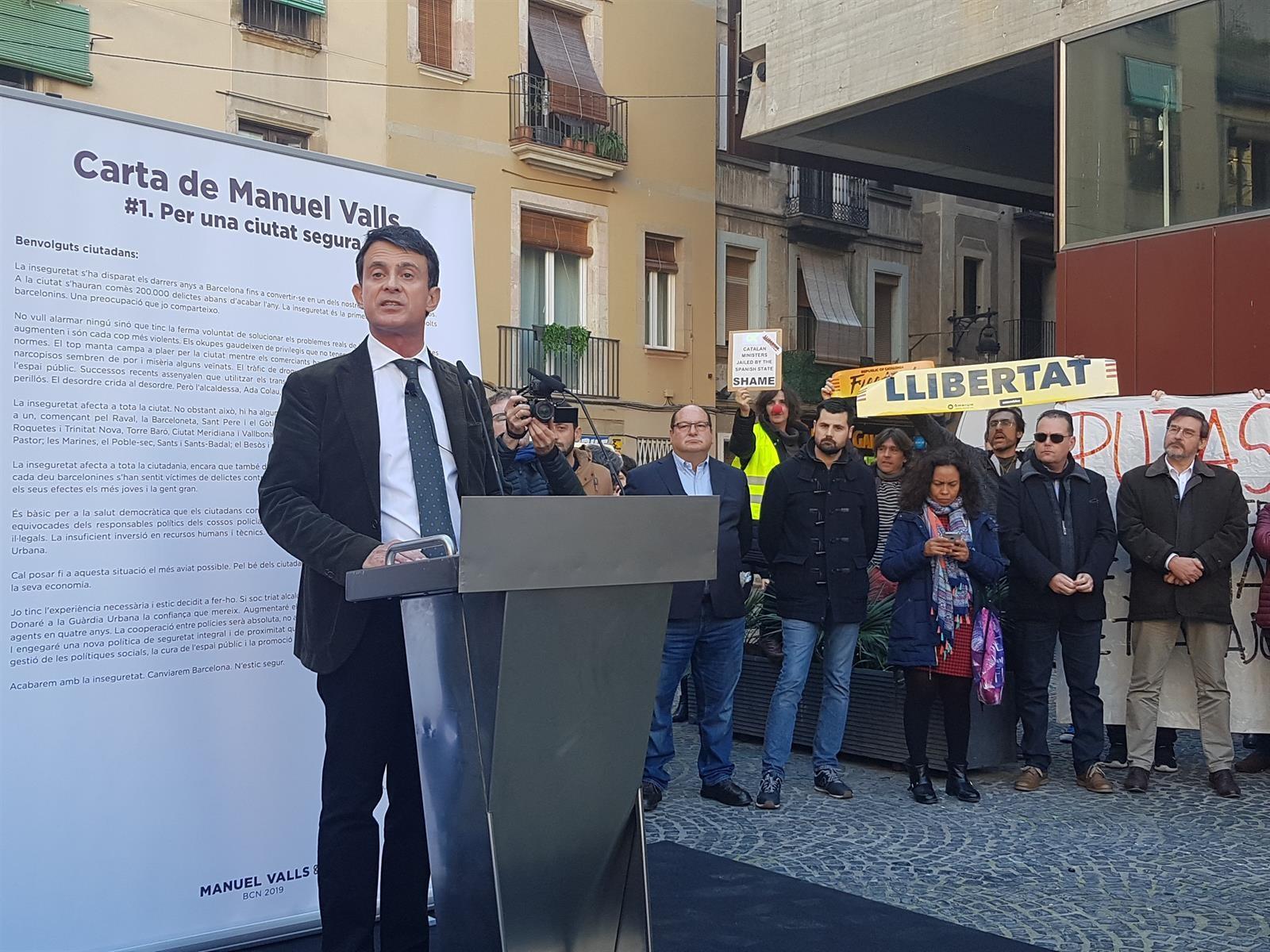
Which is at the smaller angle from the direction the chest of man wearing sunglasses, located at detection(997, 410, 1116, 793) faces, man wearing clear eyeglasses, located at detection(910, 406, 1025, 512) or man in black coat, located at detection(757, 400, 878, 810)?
the man in black coat

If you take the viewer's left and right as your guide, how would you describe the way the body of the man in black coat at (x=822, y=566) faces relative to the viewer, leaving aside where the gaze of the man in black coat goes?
facing the viewer

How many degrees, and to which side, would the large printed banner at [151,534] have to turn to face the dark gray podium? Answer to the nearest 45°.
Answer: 0° — it already faces it

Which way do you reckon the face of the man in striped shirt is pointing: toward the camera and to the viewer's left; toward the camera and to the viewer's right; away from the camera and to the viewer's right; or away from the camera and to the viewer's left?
toward the camera and to the viewer's left

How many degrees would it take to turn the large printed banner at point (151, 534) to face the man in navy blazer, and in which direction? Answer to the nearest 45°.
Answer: approximately 90° to its left

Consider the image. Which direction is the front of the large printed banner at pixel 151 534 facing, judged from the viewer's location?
facing the viewer and to the right of the viewer

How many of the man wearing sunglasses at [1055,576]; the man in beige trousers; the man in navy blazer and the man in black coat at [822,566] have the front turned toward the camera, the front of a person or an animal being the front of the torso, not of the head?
4

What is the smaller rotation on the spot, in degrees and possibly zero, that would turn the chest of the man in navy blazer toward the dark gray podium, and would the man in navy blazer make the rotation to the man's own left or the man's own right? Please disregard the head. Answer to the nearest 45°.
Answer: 0° — they already face it

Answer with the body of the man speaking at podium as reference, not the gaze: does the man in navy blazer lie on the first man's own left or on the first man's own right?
on the first man's own left

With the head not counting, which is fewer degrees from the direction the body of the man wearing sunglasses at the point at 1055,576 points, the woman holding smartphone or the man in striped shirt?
the woman holding smartphone

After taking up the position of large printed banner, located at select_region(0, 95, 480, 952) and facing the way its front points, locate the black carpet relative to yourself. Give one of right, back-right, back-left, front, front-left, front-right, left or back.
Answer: front-left

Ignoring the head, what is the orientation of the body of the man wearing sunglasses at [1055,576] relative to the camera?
toward the camera
